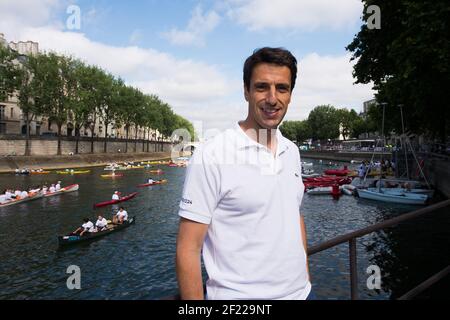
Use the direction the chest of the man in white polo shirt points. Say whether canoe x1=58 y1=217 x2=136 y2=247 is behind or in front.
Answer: behind

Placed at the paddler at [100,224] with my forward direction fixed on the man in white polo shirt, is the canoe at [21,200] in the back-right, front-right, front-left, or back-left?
back-right

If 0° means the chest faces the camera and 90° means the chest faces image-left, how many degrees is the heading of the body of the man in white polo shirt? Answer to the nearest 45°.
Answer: approximately 315°

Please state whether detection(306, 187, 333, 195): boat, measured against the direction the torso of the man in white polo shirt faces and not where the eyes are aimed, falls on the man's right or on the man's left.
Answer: on the man's left

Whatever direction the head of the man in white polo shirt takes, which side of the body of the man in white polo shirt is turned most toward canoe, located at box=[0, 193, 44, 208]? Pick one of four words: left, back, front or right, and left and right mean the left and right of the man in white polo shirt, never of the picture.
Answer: back
